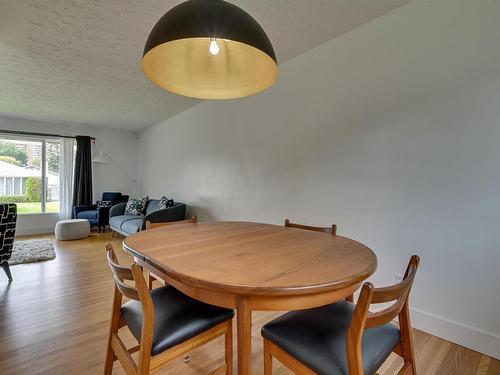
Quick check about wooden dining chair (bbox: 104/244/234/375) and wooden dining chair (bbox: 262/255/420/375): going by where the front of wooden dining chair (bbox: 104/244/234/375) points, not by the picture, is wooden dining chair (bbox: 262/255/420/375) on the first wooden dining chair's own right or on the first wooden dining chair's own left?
on the first wooden dining chair's own right

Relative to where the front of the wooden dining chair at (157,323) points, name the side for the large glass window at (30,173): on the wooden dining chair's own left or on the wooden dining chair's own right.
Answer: on the wooden dining chair's own left

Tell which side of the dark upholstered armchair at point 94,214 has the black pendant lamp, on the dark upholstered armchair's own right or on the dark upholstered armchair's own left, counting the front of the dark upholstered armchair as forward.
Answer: on the dark upholstered armchair's own left

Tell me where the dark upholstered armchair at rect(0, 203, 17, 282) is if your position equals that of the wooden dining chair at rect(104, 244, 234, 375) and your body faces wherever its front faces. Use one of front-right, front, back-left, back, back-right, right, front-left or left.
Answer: left

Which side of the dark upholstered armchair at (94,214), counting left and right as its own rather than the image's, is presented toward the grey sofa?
left

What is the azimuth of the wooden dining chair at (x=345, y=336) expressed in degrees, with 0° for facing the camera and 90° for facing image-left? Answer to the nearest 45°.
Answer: approximately 135°

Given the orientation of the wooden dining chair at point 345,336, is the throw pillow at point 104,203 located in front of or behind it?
in front

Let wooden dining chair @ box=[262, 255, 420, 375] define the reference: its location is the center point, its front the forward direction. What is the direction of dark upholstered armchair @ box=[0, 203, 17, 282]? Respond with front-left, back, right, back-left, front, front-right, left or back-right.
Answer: front-left

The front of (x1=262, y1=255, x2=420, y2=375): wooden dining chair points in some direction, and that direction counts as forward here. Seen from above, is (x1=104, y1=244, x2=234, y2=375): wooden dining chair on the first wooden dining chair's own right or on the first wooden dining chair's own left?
on the first wooden dining chair's own left

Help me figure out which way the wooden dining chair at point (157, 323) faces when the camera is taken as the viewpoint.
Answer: facing away from the viewer and to the right of the viewer

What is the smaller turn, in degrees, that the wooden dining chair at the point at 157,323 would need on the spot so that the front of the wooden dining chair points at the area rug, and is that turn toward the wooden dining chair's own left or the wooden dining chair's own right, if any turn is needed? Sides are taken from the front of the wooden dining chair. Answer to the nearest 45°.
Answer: approximately 90° to the wooden dining chair's own left

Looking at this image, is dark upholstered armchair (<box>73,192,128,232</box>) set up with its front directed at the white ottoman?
yes
